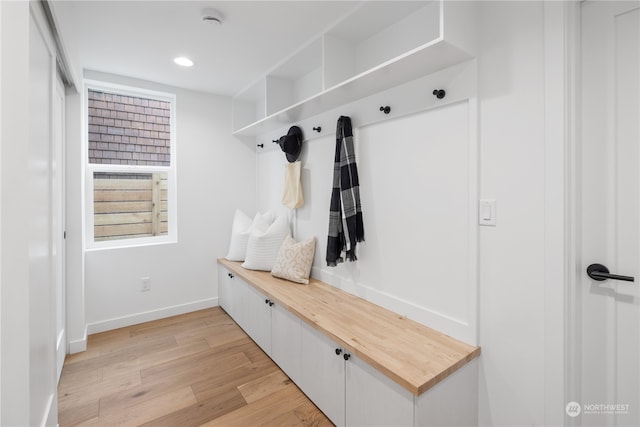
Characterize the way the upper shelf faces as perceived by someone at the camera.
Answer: facing the viewer and to the left of the viewer

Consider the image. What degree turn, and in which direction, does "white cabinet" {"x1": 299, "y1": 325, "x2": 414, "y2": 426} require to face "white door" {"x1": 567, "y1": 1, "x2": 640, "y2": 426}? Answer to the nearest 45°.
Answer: approximately 135° to its left

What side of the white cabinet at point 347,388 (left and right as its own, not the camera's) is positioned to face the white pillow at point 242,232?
right

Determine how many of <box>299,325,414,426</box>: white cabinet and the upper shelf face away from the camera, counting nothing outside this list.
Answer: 0

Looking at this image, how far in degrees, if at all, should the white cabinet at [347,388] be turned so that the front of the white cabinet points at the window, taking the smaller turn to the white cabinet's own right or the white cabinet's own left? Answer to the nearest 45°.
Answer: approximately 90° to the white cabinet's own right

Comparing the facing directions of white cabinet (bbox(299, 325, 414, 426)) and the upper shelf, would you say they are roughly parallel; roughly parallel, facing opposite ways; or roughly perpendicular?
roughly parallel

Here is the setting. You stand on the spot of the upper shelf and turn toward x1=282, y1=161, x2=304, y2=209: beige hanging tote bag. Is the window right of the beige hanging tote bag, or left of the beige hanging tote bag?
left
